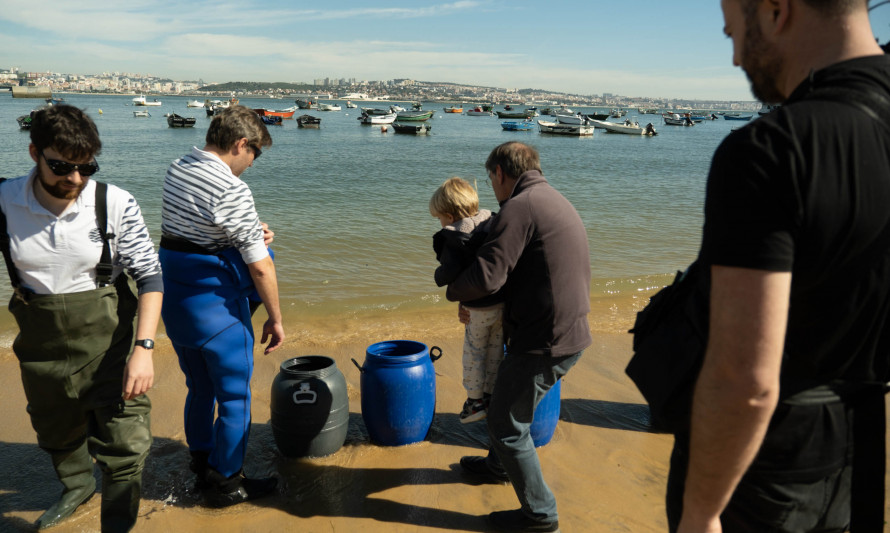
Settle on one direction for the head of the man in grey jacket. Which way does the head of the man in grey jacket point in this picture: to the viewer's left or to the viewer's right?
to the viewer's left

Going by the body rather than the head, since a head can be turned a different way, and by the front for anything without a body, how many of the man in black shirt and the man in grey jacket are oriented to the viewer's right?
0

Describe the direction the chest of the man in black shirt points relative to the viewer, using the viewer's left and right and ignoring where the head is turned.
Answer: facing away from the viewer and to the left of the viewer

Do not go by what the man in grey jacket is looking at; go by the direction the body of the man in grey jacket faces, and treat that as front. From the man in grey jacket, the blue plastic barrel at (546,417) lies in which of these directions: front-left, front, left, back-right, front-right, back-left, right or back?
front-right

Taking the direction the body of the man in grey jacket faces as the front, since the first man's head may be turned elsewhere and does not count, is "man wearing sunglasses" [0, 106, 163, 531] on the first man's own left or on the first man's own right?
on the first man's own left

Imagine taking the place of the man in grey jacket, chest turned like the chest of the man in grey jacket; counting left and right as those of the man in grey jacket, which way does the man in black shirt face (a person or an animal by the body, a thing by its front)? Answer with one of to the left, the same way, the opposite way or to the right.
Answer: the same way

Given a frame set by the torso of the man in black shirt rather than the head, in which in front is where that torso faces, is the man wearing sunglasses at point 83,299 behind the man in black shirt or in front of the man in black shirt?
in front

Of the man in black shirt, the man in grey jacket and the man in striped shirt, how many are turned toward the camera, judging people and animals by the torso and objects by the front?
0

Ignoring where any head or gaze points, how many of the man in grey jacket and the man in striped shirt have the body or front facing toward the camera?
0

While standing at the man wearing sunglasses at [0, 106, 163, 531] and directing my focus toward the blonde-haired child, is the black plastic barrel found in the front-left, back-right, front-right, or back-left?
front-left

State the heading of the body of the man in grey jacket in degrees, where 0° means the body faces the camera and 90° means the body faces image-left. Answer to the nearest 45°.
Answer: approximately 135°

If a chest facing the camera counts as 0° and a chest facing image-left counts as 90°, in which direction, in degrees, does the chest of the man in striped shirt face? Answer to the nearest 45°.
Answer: approximately 225°
